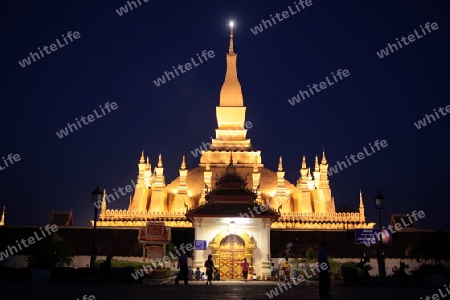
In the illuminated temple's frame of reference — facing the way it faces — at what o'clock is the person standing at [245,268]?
The person standing is roughly at 12 o'clock from the illuminated temple.

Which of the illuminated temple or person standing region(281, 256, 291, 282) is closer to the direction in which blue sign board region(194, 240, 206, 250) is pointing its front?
the person standing

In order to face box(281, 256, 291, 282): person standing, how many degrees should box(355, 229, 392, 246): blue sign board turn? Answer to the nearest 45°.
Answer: approximately 45° to its right

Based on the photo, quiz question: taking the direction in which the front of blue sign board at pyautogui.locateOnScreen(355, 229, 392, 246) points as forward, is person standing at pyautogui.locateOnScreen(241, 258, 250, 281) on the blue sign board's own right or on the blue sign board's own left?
on the blue sign board's own right

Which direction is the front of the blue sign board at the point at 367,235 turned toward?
toward the camera

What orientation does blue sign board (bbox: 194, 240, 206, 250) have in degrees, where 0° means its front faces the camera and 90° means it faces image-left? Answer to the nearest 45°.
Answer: approximately 0°

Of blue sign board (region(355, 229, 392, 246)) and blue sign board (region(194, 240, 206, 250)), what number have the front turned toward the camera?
2

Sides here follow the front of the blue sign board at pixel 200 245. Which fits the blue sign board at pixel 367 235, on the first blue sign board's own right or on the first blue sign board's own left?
on the first blue sign board's own left

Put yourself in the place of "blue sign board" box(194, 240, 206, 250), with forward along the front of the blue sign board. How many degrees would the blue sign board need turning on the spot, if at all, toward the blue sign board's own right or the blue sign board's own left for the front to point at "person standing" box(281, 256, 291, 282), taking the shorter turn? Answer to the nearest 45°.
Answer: approximately 90° to the blue sign board's own left

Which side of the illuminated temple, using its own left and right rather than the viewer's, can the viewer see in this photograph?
front
